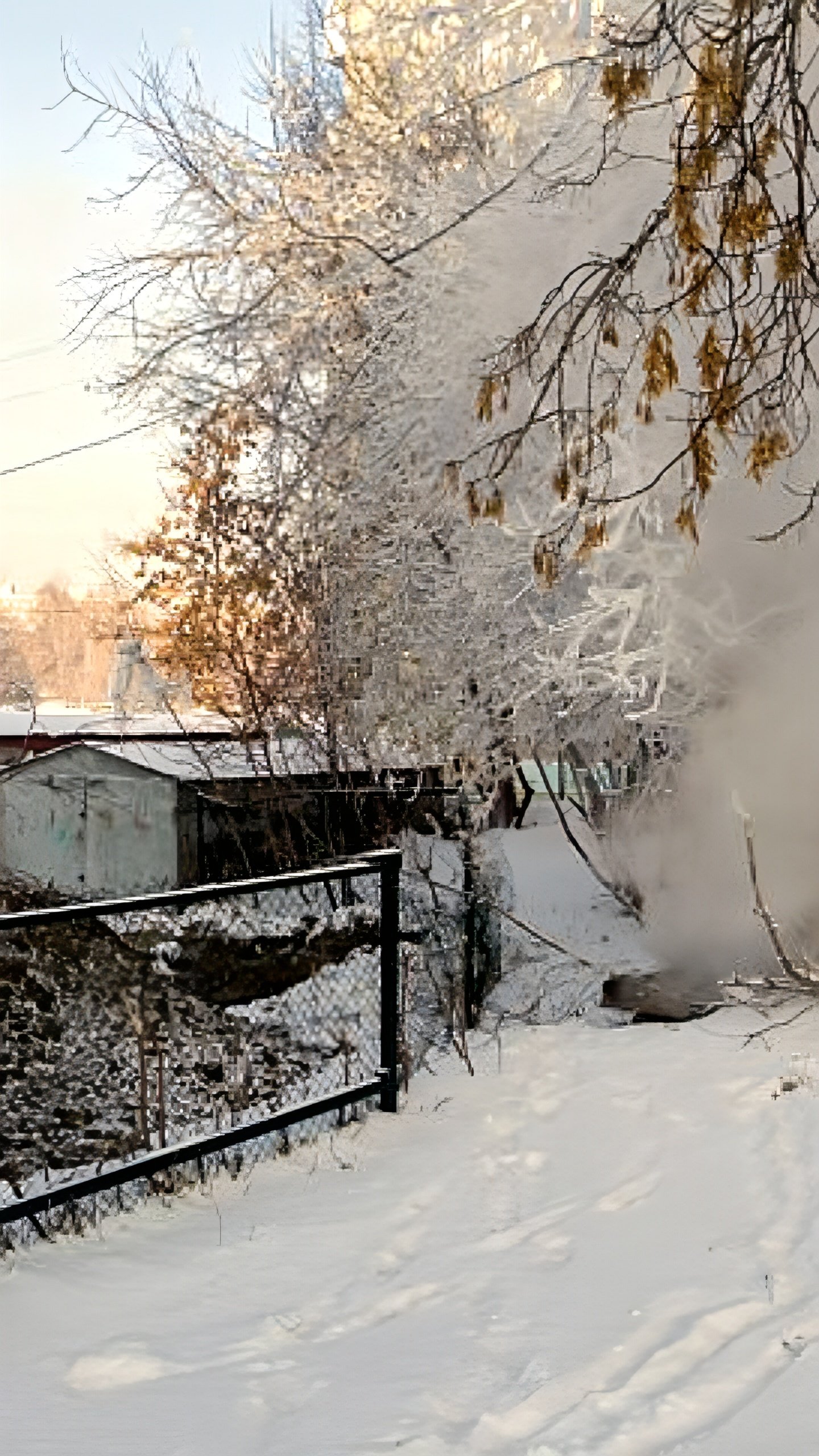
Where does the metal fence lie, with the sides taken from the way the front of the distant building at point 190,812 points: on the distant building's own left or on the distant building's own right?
on the distant building's own left

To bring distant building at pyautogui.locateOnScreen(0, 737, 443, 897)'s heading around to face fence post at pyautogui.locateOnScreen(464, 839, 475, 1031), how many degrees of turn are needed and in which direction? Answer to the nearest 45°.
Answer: approximately 90° to its left

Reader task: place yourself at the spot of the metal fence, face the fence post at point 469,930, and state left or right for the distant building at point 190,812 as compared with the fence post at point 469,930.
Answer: left

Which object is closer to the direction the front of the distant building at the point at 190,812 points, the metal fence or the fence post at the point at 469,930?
the metal fence

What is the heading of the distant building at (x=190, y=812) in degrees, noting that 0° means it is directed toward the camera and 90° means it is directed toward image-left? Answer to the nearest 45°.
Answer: approximately 45°

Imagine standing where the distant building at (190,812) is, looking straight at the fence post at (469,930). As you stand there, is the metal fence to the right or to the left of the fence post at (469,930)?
right
